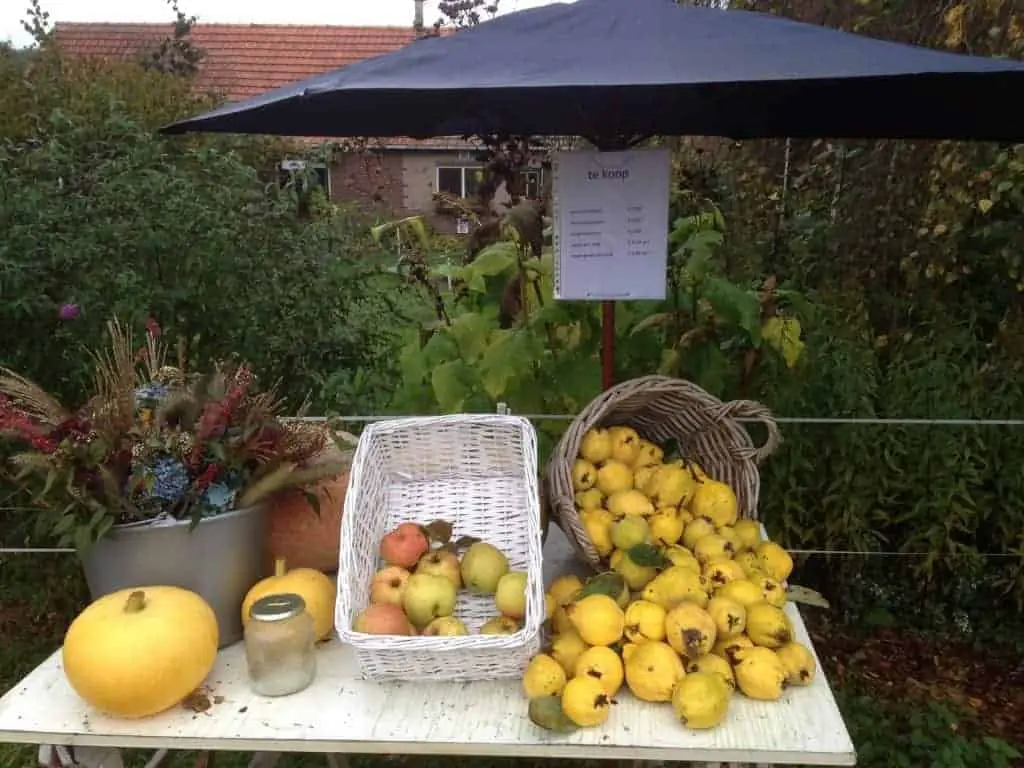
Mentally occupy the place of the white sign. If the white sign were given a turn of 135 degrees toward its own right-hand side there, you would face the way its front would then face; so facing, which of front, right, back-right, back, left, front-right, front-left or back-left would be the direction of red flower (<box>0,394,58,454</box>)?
left

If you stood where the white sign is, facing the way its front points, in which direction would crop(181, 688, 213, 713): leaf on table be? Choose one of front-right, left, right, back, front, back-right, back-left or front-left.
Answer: front-right

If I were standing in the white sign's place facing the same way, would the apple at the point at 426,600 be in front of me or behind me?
in front

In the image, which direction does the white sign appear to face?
toward the camera

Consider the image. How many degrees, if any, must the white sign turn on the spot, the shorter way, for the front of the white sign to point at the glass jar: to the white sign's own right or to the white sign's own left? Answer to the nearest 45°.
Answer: approximately 45° to the white sign's own right

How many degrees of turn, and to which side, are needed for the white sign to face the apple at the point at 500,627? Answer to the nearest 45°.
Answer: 0° — it already faces it

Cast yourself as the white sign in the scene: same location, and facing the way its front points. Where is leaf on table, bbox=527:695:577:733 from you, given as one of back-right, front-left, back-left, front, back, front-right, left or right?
front
